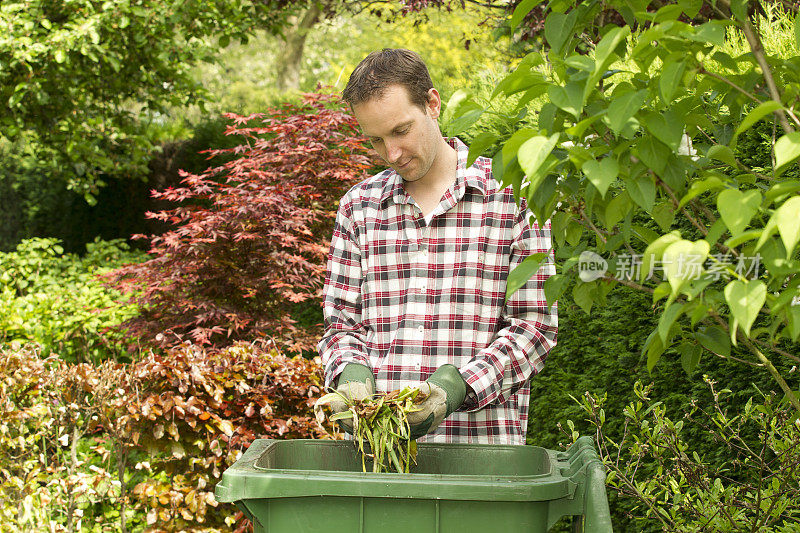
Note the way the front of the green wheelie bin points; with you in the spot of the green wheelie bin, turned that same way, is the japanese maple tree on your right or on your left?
on your right

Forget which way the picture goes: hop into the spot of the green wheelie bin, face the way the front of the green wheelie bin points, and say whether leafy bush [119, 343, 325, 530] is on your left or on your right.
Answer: on your right

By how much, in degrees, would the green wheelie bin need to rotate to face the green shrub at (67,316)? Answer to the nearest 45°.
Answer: approximately 45° to its right

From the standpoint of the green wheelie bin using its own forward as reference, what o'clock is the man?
The man is roughly at 3 o'clock from the green wheelie bin.

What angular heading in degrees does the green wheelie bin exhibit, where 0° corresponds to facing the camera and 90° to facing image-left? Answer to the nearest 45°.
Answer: approximately 90°
